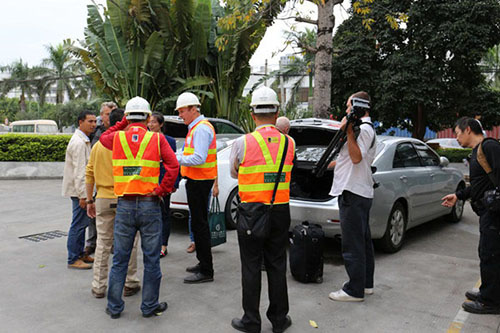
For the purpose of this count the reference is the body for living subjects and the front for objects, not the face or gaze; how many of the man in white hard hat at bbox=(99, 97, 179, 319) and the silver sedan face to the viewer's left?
0

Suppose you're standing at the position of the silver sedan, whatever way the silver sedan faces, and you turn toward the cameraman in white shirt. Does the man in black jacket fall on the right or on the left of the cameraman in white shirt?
left

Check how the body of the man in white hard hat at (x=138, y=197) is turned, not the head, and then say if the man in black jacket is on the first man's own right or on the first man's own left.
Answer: on the first man's own right

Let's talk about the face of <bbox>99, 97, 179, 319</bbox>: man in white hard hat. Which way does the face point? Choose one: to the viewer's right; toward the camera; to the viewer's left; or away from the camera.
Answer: away from the camera

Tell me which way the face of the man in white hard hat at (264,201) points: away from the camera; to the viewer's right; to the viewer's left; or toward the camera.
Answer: away from the camera

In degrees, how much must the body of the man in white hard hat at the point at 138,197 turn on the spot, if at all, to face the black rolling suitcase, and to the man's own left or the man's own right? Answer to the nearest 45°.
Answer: approximately 90° to the man's own right

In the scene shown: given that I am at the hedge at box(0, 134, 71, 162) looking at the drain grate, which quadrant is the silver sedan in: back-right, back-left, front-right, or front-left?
front-left

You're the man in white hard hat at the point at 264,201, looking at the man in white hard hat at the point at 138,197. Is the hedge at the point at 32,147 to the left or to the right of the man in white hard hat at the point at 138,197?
right

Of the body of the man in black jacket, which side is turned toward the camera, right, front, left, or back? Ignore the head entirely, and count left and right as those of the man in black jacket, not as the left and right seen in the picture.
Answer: left

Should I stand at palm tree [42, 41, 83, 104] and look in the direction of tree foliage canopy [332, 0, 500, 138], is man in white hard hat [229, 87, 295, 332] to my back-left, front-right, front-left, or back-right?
front-right

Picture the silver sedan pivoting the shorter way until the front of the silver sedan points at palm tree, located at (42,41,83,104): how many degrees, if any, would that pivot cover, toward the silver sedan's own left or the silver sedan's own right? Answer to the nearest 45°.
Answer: approximately 90° to the silver sedan's own left

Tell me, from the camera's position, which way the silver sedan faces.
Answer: facing away from the viewer and to the right of the viewer

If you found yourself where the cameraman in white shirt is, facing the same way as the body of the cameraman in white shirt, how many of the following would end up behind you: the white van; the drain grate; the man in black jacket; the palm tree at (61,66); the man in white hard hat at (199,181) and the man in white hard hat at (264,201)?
1

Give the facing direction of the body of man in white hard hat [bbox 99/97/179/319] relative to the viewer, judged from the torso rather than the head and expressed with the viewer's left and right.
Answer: facing away from the viewer

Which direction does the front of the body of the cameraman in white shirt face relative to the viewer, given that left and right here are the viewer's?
facing to the left of the viewer

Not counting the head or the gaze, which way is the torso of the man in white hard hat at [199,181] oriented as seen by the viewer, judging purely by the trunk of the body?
to the viewer's left

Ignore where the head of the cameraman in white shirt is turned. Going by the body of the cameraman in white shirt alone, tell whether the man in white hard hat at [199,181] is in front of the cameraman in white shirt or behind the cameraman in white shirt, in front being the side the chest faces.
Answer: in front

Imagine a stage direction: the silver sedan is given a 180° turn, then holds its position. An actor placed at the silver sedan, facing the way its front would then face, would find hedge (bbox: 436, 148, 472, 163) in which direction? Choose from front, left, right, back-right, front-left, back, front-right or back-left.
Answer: back-right
